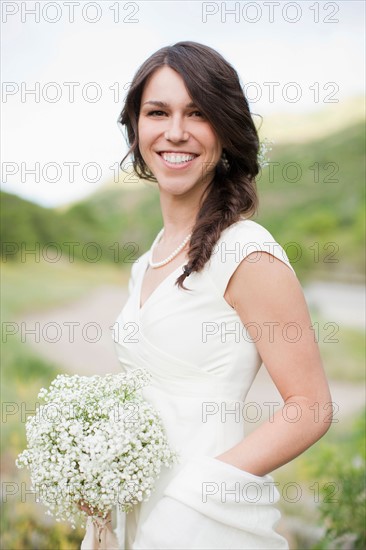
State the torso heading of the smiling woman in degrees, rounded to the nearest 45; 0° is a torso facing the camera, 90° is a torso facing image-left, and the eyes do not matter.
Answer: approximately 45°
